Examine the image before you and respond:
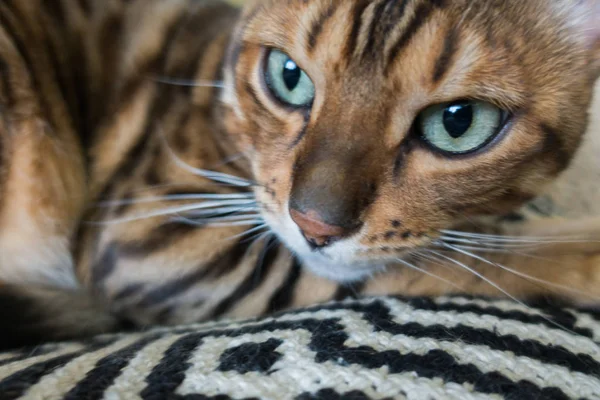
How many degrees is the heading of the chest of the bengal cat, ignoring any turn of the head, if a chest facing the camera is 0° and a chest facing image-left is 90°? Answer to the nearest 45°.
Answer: approximately 315°
